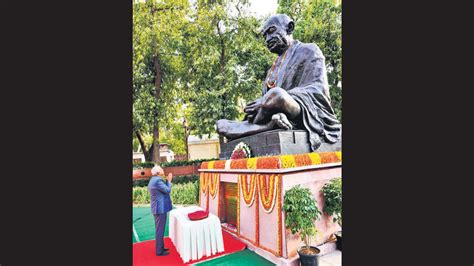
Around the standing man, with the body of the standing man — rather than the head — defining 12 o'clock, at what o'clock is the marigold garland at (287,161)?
The marigold garland is roughly at 1 o'clock from the standing man.

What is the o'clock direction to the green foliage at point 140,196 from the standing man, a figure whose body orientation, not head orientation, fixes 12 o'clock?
The green foliage is roughly at 9 o'clock from the standing man.

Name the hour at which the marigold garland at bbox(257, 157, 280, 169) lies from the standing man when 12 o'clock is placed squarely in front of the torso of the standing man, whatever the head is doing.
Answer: The marigold garland is roughly at 1 o'clock from the standing man.

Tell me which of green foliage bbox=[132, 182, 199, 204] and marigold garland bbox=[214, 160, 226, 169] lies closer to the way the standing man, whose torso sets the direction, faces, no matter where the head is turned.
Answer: the marigold garland

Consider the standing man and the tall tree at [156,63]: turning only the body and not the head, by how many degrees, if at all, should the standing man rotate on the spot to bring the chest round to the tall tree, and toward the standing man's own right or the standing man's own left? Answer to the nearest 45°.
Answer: approximately 90° to the standing man's own left

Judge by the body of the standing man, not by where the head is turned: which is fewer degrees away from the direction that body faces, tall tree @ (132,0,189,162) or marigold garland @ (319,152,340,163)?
the marigold garland

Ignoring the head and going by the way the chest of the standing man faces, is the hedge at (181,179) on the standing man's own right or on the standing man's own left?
on the standing man's own left

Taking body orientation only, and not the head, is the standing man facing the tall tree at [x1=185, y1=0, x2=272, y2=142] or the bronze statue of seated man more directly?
the bronze statue of seated man

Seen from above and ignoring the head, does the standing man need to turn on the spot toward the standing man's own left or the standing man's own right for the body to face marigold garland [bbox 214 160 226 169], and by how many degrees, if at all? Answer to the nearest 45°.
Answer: approximately 45° to the standing man's own left

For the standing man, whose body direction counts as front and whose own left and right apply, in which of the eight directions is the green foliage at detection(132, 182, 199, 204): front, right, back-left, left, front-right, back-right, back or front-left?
left

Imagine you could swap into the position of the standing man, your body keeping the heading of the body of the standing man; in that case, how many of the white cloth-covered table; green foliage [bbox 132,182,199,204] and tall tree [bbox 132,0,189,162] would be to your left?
2

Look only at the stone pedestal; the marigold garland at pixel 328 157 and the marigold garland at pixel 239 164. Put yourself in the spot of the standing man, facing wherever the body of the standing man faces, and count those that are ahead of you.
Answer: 3

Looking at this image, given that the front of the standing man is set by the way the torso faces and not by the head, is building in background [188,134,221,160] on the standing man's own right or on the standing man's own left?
on the standing man's own left

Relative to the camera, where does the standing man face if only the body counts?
to the viewer's right

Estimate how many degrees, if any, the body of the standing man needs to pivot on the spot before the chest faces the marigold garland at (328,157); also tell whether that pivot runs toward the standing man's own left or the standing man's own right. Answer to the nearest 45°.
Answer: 0° — they already face it

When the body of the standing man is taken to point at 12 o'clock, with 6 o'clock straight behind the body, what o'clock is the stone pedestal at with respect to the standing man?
The stone pedestal is roughly at 12 o'clock from the standing man.
